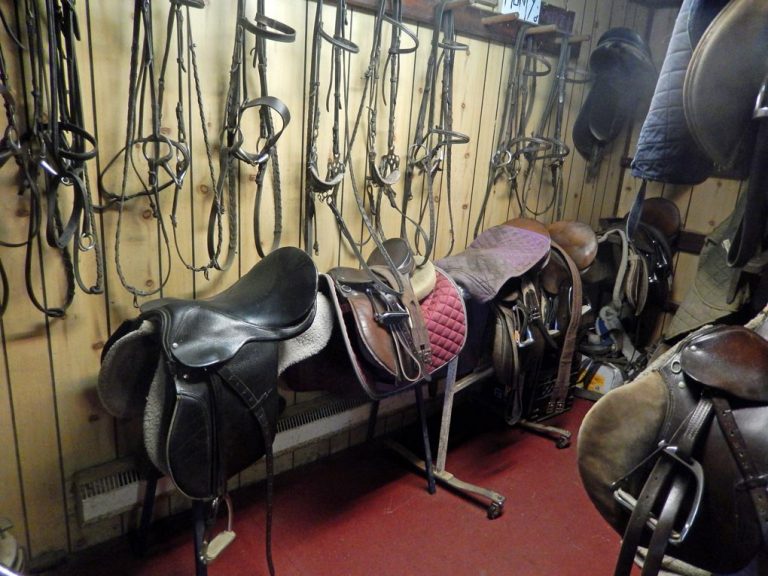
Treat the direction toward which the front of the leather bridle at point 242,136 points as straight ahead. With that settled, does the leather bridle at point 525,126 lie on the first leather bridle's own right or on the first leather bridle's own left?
on the first leather bridle's own left

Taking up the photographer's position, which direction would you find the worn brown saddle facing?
facing to the left of the viewer

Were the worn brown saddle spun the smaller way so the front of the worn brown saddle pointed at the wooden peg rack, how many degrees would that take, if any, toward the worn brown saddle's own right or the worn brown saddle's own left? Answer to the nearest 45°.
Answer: approximately 45° to the worn brown saddle's own right

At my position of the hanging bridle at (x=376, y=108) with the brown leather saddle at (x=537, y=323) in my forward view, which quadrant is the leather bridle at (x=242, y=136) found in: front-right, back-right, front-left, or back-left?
back-right

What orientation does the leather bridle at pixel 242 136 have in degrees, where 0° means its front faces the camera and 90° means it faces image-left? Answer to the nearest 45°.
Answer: approximately 315°

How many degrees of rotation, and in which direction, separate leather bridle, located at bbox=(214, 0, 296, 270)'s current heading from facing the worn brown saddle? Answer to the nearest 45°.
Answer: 0° — it already faces it

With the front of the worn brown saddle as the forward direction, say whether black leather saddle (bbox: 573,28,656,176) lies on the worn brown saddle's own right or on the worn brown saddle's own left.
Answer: on the worn brown saddle's own right
